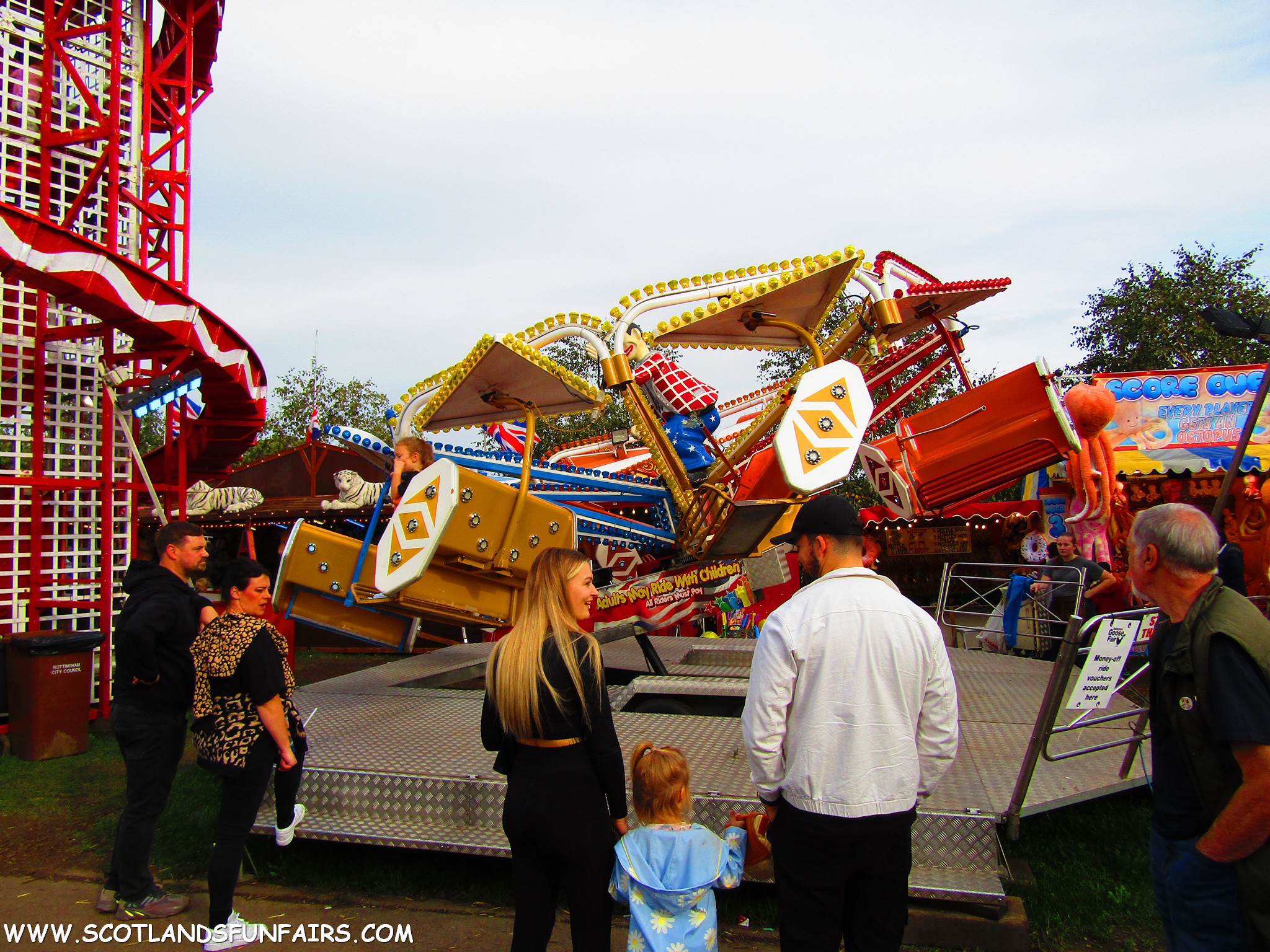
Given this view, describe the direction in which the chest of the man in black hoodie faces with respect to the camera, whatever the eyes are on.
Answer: to the viewer's right

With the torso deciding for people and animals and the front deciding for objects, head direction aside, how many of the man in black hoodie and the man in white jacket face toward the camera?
0

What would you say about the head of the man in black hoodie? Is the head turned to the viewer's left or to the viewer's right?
to the viewer's right

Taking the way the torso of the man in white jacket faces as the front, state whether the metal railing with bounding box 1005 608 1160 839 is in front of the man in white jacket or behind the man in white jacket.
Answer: in front

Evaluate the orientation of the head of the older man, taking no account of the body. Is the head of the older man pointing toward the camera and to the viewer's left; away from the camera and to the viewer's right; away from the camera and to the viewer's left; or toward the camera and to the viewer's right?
away from the camera and to the viewer's left

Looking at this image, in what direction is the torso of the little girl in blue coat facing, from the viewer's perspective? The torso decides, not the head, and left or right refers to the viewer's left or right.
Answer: facing away from the viewer

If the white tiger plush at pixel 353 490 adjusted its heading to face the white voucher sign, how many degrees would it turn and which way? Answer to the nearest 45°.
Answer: approximately 90° to its left

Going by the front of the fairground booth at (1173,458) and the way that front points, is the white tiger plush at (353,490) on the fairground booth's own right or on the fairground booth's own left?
on the fairground booth's own right

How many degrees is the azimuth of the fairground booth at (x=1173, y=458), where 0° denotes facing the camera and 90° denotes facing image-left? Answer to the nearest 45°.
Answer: approximately 0°

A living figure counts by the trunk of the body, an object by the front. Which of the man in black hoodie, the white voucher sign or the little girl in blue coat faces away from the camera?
the little girl in blue coat

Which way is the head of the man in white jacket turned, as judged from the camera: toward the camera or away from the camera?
away from the camera

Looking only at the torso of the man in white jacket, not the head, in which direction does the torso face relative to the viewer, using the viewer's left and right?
facing away from the viewer
